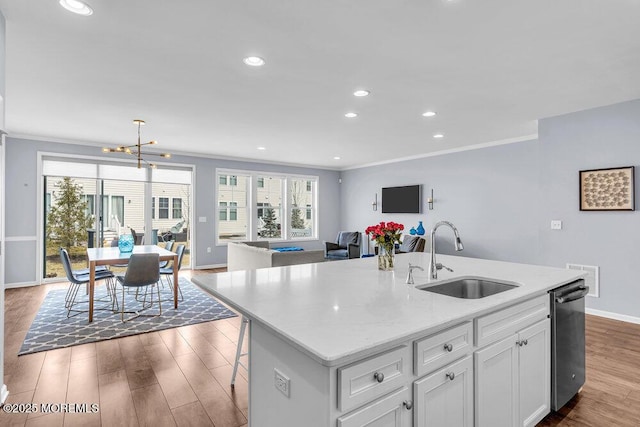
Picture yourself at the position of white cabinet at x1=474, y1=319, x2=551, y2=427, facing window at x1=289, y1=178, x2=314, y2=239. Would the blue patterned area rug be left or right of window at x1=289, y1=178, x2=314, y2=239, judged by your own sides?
left

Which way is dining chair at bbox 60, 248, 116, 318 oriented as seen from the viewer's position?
to the viewer's right

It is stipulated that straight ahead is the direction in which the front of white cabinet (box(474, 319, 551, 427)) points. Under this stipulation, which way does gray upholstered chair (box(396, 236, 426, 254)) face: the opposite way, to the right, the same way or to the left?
to the right

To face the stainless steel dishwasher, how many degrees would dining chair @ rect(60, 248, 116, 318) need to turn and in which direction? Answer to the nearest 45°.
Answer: approximately 45° to its right

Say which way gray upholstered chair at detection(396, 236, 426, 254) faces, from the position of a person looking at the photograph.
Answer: facing the viewer and to the left of the viewer

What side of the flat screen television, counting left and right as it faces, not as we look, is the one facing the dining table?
front

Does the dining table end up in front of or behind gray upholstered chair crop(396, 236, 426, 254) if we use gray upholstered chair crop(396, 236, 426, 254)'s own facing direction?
in front

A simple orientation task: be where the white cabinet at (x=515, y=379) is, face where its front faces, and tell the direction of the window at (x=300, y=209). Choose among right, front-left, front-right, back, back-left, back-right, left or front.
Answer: back

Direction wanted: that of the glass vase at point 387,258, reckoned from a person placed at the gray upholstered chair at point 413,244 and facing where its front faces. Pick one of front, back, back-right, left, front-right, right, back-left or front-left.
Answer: front-left

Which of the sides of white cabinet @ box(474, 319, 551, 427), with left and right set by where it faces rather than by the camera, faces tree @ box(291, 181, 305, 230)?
back

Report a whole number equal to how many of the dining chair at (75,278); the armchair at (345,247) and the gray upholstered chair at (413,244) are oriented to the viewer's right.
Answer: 1

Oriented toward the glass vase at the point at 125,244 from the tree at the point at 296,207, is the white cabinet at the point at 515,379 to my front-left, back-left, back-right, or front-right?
front-left

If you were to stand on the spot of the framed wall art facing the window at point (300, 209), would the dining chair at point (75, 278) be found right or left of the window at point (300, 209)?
left

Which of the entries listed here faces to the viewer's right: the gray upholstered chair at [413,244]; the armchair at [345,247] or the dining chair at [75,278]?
the dining chair

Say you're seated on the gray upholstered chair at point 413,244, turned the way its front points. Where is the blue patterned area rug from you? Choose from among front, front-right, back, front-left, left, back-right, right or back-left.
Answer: front

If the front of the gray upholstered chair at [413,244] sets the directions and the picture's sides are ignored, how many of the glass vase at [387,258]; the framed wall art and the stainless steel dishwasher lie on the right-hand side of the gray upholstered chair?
0
